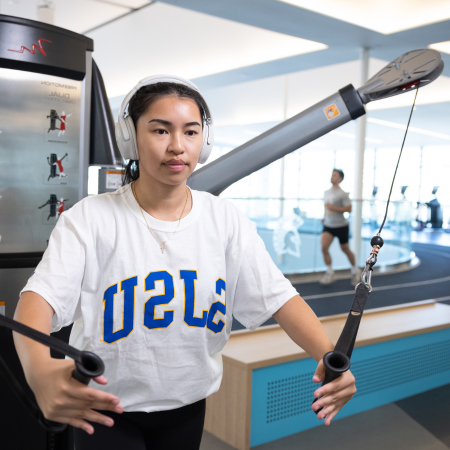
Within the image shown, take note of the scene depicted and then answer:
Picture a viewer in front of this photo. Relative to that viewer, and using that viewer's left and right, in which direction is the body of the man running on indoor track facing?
facing the viewer and to the left of the viewer

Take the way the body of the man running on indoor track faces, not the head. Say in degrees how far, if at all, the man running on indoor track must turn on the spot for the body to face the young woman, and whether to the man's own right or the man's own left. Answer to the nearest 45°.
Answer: approximately 45° to the man's own left

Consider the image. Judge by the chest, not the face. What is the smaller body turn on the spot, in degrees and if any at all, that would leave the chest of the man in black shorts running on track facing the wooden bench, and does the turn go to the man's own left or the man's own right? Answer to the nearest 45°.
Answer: approximately 45° to the man's own left
